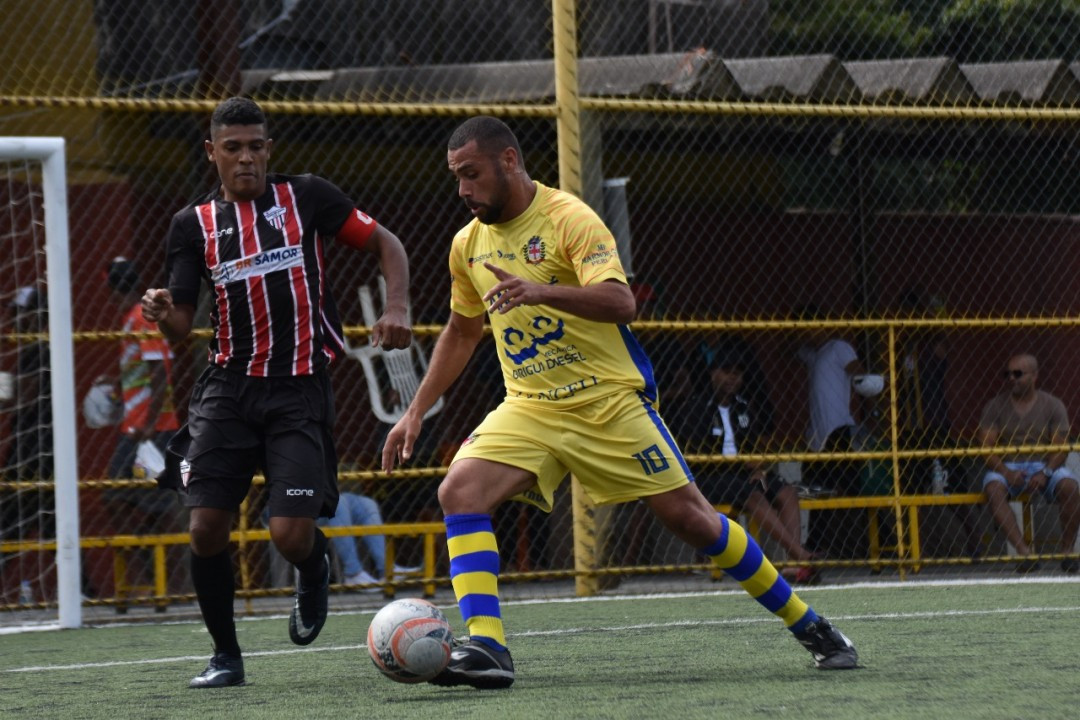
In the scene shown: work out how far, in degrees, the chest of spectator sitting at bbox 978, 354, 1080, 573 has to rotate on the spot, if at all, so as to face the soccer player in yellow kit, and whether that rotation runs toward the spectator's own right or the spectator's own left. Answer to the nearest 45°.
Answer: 0° — they already face them

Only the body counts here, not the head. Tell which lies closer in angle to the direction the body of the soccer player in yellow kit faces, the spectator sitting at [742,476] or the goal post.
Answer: the goal post

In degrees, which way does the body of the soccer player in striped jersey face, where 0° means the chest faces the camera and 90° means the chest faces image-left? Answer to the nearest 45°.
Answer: approximately 0°

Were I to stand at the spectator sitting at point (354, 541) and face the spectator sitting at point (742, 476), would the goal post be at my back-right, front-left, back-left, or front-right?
back-right

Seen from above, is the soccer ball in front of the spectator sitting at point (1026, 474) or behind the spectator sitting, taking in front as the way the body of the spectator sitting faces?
in front

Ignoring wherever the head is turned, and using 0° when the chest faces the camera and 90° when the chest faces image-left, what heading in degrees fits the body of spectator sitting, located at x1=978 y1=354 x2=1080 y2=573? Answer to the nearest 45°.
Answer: approximately 0°

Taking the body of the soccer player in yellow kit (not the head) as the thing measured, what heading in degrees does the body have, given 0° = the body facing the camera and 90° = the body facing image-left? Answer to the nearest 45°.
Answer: approximately 45°

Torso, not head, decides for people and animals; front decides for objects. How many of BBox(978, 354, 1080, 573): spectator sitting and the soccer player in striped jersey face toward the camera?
2

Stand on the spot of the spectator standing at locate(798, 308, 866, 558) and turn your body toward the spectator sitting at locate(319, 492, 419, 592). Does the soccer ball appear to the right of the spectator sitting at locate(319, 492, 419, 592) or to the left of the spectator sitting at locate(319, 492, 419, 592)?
left
